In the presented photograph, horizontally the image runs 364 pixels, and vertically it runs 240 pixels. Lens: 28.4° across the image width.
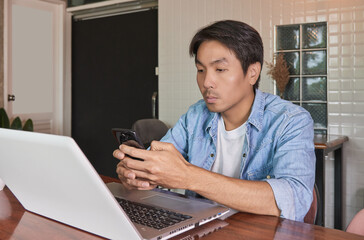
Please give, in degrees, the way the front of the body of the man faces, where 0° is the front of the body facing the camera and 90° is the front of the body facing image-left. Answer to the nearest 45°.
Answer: approximately 45°

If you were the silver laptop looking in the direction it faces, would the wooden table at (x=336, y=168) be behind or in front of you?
in front

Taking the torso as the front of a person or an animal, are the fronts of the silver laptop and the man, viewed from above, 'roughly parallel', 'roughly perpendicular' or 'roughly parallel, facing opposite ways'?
roughly parallel, facing opposite ways

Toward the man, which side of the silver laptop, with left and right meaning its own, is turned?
front

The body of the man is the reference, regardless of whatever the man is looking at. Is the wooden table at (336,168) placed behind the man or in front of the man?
behind

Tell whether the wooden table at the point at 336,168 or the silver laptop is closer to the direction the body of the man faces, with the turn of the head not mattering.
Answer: the silver laptop

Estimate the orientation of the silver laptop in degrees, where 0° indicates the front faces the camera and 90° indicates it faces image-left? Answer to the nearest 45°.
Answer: approximately 225°

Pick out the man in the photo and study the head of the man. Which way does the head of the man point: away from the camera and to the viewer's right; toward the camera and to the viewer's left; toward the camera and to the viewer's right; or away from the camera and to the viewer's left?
toward the camera and to the viewer's left
